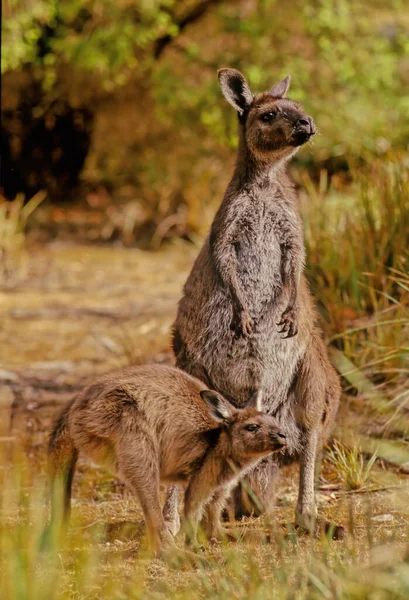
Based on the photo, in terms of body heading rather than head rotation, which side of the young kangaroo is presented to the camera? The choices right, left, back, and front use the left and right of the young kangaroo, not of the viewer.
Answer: right

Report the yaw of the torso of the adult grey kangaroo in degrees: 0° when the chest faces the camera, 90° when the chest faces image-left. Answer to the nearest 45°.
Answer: approximately 315°

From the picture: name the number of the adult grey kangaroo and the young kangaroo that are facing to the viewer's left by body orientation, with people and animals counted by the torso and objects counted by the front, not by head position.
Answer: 0
